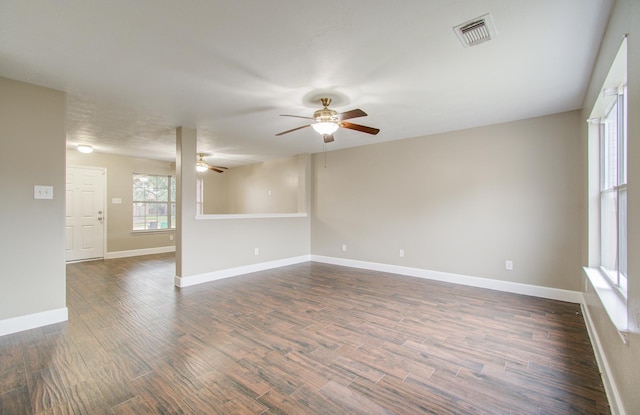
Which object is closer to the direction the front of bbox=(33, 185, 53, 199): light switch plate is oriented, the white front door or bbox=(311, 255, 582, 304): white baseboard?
the white baseboard

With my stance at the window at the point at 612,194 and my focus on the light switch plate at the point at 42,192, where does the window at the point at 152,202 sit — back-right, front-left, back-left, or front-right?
front-right

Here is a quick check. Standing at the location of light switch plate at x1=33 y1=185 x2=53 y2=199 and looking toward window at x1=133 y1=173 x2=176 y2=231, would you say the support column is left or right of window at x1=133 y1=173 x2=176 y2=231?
right

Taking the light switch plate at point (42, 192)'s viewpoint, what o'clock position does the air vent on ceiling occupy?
The air vent on ceiling is roughly at 11 o'clock from the light switch plate.

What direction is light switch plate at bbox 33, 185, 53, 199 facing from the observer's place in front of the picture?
facing the viewer

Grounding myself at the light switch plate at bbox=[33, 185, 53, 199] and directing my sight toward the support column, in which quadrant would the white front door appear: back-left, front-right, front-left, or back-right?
front-left

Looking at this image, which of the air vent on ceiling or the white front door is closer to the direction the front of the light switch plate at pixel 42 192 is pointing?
the air vent on ceiling

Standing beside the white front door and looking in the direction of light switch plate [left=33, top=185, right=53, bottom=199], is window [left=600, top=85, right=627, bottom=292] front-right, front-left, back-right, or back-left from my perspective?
front-left

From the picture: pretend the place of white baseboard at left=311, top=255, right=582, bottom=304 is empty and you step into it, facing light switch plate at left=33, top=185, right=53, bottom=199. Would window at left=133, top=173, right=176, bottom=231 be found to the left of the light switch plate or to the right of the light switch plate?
right

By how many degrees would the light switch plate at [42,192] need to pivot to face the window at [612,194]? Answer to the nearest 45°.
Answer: approximately 45° to its left

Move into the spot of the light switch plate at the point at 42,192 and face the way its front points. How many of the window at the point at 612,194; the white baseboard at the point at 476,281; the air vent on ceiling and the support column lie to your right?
0

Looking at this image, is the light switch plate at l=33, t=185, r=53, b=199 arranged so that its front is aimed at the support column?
no

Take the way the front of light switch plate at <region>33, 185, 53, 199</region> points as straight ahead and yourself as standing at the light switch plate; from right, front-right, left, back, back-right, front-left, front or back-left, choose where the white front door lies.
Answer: back

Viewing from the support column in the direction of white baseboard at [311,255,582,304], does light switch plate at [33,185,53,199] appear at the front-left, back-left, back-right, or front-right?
back-right

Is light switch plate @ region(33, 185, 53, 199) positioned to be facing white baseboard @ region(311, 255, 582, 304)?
no
